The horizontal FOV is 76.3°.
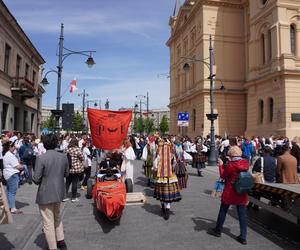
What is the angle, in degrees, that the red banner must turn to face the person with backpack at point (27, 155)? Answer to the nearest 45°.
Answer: approximately 135° to its right

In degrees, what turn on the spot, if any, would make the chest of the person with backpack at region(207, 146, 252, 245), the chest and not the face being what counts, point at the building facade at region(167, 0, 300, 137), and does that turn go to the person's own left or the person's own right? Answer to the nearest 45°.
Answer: approximately 45° to the person's own right

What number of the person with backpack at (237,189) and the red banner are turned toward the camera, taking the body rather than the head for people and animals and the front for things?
1

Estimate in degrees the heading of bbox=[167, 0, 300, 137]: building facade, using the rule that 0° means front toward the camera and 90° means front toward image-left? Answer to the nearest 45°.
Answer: approximately 45°

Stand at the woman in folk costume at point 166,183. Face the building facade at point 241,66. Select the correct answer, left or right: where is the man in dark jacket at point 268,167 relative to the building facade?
right

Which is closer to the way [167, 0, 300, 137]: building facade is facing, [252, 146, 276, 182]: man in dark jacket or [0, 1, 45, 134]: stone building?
the stone building

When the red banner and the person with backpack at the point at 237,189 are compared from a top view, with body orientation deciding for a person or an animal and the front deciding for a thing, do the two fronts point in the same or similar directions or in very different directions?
very different directions

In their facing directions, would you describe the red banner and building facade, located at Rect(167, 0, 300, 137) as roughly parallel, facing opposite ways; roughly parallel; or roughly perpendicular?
roughly perpendicular

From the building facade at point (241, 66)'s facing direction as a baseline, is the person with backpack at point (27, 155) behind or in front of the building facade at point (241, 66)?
in front

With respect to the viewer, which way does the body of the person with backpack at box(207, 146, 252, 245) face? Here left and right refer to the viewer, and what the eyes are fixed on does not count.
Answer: facing away from the viewer and to the left of the viewer

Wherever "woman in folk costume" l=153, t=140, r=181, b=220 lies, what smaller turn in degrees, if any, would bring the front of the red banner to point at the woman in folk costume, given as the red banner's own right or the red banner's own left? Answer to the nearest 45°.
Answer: approximately 45° to the red banner's own left

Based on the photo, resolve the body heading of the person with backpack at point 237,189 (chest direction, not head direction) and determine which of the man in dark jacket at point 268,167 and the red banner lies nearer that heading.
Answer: the red banner

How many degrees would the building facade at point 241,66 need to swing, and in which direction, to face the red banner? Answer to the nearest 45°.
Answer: approximately 45° to its left

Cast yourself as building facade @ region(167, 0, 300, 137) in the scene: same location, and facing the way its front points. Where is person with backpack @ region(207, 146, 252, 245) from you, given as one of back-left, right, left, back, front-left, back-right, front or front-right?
front-left
